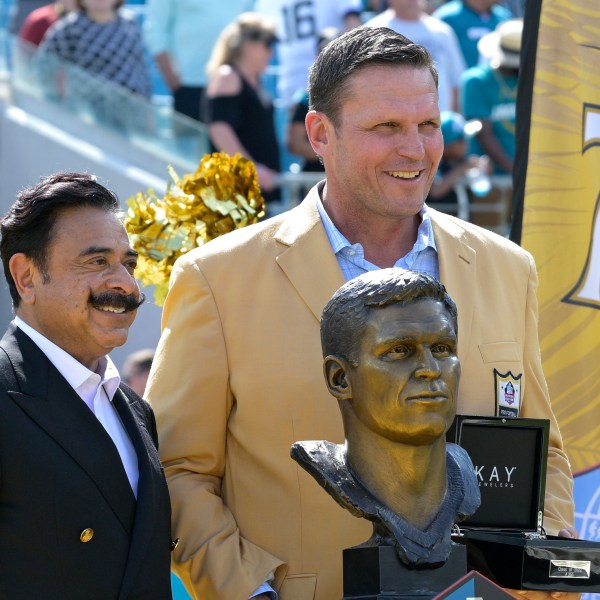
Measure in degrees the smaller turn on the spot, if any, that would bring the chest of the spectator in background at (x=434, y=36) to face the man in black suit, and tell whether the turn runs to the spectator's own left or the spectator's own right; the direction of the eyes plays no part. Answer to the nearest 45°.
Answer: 0° — they already face them

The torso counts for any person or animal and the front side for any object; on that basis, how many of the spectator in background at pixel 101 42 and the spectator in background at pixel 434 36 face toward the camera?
2

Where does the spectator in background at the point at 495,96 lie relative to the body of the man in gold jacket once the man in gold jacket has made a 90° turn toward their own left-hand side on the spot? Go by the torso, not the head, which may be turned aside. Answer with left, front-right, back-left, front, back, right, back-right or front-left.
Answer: front-left

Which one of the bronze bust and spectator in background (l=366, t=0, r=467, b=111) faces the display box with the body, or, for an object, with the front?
the spectator in background

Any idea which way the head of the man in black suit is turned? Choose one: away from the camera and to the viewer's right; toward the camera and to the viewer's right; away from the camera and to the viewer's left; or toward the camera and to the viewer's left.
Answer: toward the camera and to the viewer's right

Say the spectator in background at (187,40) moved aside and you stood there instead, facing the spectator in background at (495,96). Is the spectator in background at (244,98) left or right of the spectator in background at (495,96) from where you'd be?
right

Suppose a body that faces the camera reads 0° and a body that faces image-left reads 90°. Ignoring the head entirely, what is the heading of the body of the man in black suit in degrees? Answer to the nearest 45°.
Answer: approximately 315°

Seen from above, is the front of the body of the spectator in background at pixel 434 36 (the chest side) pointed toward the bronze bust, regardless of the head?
yes

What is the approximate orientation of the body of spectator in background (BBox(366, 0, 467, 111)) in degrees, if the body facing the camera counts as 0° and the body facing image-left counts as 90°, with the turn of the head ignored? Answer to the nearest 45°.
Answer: approximately 0°
